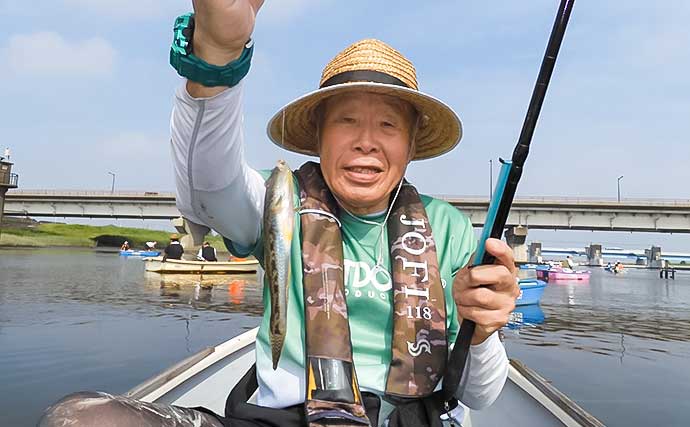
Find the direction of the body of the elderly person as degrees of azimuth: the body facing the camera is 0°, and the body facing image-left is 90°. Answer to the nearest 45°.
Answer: approximately 0°

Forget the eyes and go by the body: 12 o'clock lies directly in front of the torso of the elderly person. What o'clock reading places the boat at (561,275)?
The boat is roughly at 7 o'clock from the elderly person.

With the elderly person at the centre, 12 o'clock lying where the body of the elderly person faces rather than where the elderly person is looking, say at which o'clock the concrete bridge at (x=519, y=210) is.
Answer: The concrete bridge is roughly at 7 o'clock from the elderly person.

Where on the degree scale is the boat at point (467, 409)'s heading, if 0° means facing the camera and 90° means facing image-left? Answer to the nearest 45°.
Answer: approximately 180°

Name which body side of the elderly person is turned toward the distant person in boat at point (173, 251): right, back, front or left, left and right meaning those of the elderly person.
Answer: back

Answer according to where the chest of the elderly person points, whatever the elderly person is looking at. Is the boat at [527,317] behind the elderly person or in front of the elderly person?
behind
